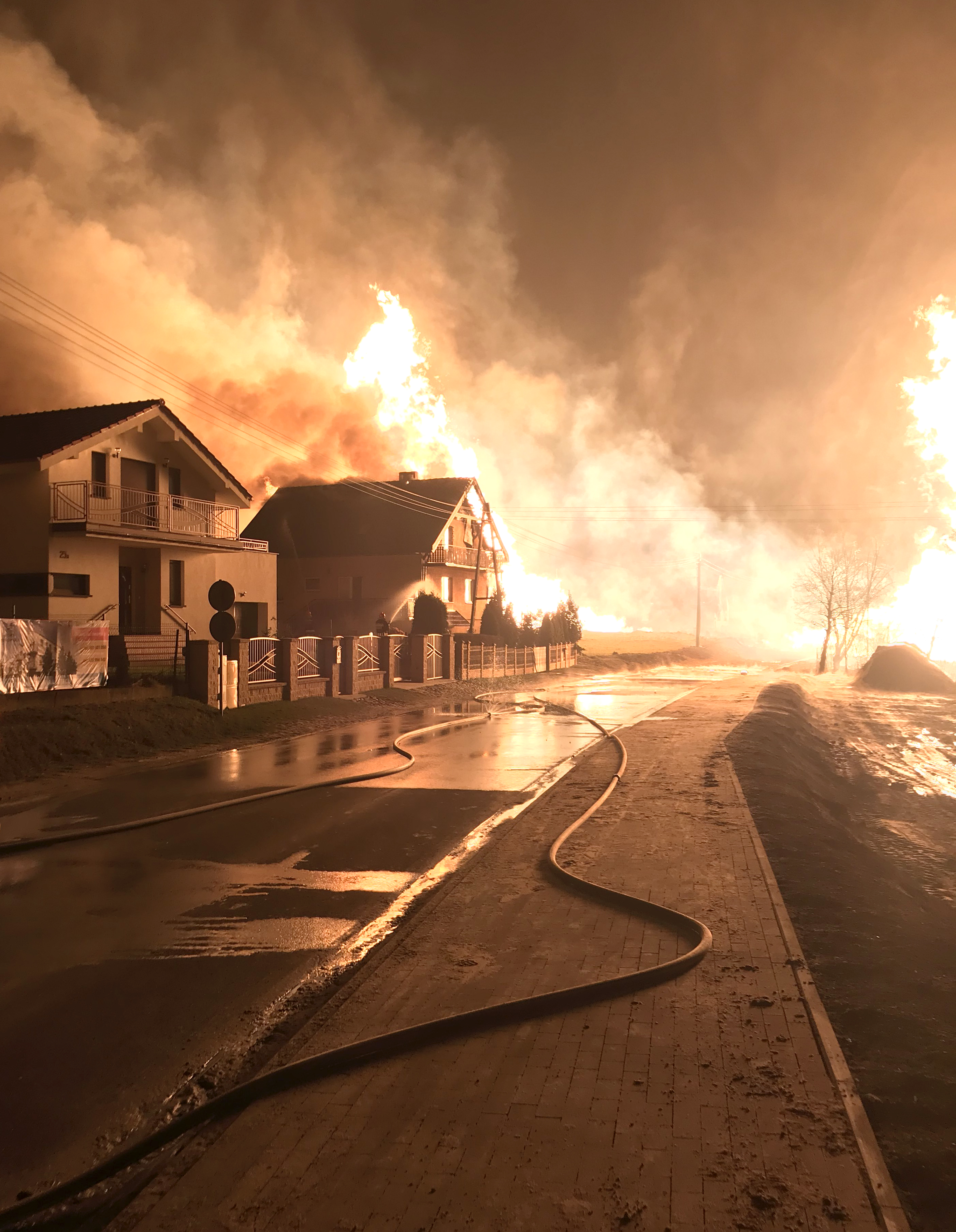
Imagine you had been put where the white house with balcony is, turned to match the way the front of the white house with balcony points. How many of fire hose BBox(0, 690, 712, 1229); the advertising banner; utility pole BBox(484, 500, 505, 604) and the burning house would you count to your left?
2

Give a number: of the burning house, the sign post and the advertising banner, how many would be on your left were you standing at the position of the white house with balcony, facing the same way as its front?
1

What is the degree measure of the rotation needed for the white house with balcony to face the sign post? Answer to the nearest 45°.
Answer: approximately 45° to its right

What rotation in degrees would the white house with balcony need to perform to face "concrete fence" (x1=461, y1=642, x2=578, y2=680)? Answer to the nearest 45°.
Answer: approximately 90° to its left

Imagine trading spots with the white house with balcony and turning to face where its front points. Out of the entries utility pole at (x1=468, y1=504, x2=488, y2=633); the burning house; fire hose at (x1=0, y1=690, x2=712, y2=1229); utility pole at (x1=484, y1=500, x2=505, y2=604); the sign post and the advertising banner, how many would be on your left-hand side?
3

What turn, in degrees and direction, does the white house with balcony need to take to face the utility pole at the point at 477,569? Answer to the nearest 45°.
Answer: approximately 90° to its left

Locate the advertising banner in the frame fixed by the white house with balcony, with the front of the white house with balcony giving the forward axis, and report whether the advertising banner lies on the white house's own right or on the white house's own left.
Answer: on the white house's own right

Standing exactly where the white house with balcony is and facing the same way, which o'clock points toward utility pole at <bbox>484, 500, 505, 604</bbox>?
The utility pole is roughly at 9 o'clock from the white house with balcony.

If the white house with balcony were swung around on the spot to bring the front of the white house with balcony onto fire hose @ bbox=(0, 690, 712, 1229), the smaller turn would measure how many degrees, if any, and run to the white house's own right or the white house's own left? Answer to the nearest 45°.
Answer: approximately 45° to the white house's own right

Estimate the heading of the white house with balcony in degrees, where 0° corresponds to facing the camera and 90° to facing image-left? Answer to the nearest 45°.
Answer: approximately 315°
